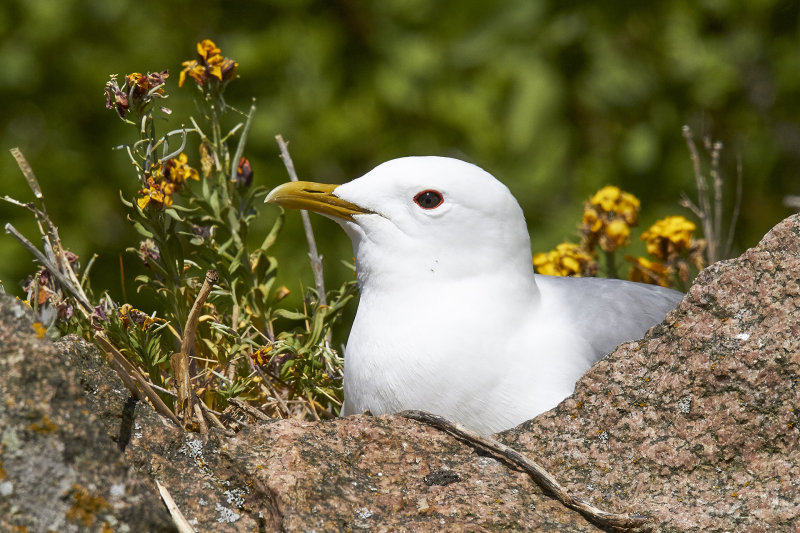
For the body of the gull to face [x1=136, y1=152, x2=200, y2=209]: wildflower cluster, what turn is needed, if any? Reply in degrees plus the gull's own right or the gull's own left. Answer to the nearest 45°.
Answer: approximately 45° to the gull's own right

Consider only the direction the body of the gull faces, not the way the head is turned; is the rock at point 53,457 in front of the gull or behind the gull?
in front

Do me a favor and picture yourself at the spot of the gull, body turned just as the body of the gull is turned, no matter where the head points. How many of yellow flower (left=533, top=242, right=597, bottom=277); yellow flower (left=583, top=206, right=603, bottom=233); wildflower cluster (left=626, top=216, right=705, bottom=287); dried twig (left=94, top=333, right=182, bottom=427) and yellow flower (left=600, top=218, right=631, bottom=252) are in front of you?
1

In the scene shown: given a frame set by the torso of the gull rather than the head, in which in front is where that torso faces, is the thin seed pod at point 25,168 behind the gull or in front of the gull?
in front

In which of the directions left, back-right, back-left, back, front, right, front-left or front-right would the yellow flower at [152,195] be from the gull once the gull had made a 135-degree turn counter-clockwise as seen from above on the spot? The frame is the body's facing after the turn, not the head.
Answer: back

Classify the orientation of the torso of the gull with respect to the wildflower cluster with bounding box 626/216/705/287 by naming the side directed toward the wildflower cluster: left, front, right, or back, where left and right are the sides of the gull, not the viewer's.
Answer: back

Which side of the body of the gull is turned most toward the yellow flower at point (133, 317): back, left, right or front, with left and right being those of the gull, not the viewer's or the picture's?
front

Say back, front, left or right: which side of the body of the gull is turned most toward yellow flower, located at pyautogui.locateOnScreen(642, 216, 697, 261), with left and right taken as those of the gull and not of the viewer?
back

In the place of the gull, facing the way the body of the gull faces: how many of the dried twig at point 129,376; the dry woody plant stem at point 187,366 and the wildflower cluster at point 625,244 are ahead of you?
2

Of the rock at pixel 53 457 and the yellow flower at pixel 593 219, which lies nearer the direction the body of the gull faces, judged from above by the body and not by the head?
the rock

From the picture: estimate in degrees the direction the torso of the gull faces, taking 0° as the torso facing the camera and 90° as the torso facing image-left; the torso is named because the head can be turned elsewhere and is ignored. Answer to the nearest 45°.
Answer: approximately 45°

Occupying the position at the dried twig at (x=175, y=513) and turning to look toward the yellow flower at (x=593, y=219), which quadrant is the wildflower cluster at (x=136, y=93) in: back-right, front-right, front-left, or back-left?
front-left

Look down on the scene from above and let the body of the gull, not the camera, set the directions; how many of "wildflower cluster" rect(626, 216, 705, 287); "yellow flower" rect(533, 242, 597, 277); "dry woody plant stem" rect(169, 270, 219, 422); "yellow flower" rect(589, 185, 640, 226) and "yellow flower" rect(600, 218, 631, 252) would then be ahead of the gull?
1
